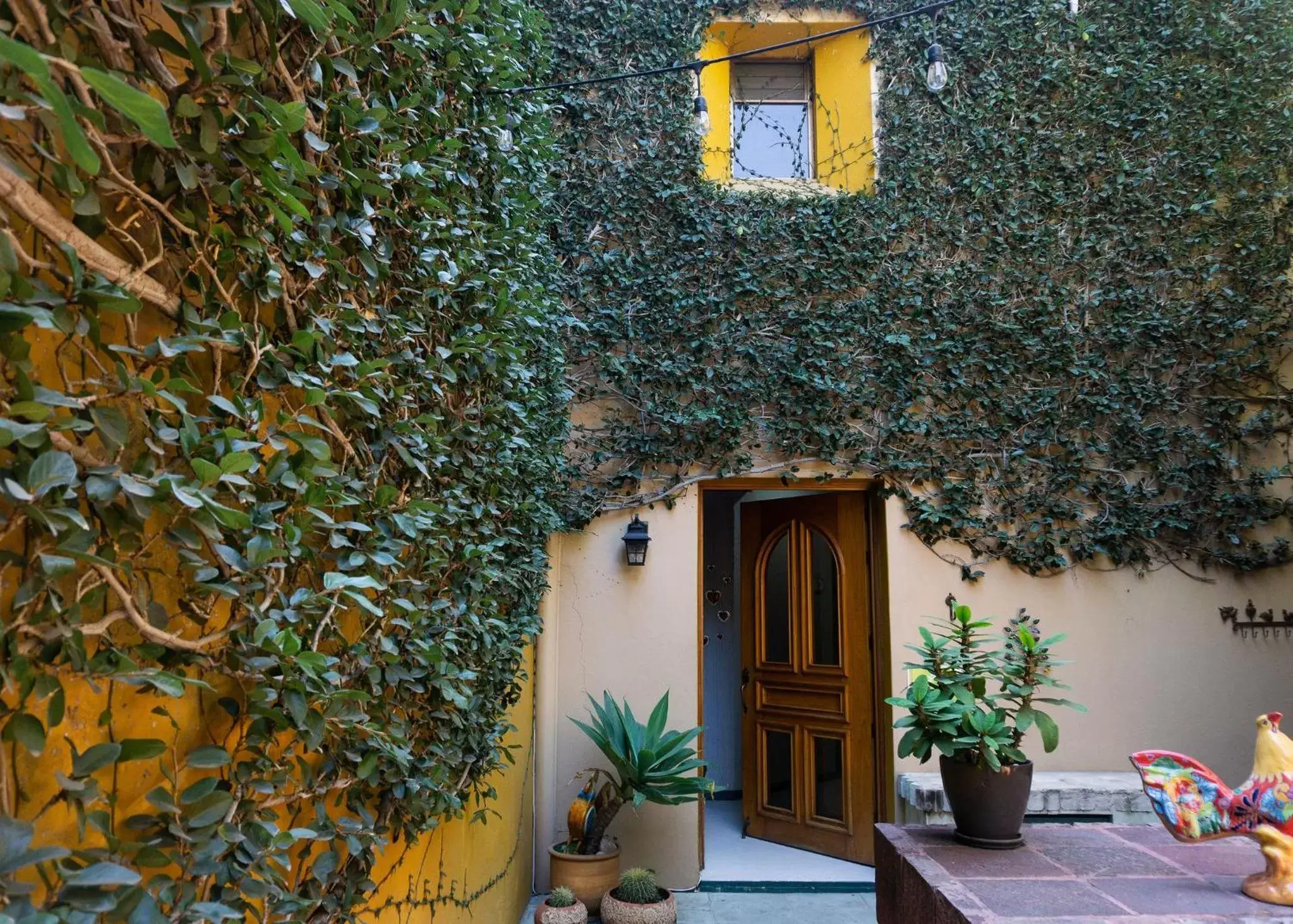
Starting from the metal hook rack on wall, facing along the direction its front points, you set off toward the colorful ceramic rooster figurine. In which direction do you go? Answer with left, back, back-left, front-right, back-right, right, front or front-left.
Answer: front

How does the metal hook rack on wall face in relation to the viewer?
toward the camera

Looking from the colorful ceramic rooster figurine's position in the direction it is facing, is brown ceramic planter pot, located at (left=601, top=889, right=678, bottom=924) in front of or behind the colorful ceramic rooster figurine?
behind

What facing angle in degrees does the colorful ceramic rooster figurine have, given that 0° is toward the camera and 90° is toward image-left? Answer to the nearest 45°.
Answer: approximately 270°

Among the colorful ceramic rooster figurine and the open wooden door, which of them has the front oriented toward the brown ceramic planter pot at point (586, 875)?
the open wooden door

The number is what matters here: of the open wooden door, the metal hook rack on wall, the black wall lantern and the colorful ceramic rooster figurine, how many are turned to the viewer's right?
1

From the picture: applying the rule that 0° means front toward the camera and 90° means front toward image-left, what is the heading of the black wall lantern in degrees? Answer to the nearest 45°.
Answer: approximately 0°

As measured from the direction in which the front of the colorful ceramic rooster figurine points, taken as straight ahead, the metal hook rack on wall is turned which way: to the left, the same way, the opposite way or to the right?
to the right

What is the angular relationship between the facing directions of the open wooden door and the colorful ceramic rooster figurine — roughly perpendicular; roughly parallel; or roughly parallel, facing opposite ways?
roughly perpendicular
